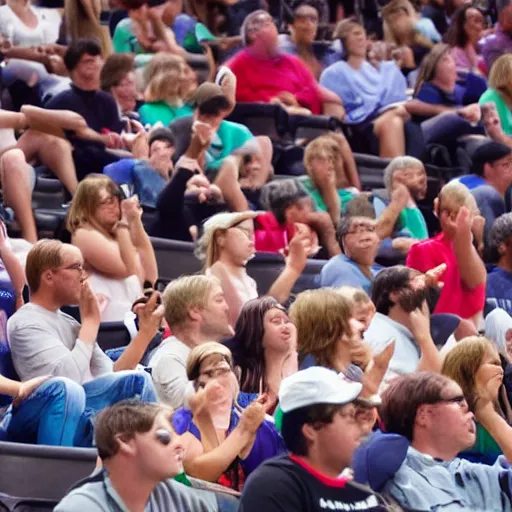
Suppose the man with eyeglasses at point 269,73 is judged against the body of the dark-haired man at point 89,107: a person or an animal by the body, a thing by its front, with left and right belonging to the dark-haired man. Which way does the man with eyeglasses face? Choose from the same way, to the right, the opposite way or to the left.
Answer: the same way

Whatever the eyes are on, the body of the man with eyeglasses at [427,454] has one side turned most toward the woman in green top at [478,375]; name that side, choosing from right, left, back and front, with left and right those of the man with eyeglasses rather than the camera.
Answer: left

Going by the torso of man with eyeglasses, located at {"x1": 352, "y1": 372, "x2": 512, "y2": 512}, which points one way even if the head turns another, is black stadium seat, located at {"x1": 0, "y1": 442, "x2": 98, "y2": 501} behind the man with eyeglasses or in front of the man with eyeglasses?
behind

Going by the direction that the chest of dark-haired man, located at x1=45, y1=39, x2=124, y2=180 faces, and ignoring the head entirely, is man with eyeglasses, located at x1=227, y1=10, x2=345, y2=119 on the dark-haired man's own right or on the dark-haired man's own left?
on the dark-haired man's own left

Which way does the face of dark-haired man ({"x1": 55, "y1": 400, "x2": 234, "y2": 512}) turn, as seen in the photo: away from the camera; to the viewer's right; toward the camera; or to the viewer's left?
to the viewer's right

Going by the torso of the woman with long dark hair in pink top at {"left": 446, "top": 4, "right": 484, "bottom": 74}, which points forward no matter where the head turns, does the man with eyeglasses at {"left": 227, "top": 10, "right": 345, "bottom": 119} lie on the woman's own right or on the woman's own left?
on the woman's own right

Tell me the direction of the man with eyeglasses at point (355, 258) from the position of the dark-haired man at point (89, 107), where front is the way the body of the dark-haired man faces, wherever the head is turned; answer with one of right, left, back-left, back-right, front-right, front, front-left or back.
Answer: front

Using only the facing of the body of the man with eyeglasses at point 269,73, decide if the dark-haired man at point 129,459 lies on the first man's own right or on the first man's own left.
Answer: on the first man's own right

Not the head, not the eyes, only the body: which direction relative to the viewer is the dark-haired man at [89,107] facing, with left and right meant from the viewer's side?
facing the viewer and to the right of the viewer

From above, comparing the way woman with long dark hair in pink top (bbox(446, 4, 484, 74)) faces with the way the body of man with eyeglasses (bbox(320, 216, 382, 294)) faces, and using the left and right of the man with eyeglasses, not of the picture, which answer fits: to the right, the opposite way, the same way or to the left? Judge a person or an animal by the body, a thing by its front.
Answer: the same way

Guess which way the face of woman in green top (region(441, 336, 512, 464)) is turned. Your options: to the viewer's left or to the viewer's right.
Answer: to the viewer's right

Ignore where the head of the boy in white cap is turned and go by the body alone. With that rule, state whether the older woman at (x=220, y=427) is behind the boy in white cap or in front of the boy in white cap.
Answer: behind
